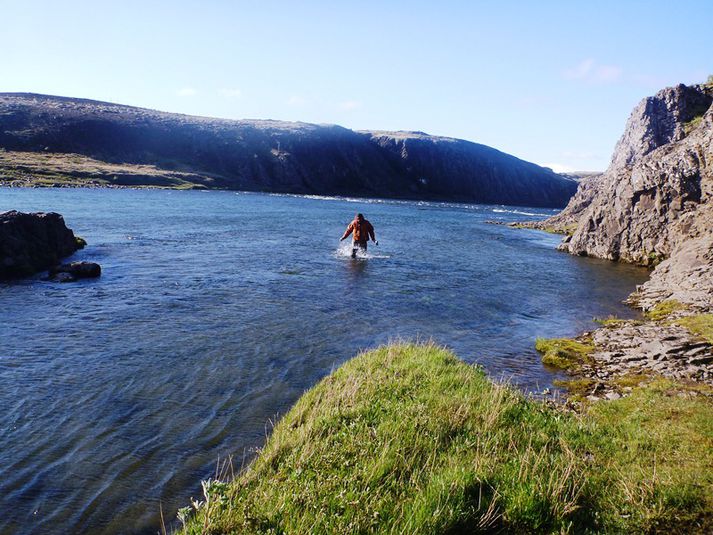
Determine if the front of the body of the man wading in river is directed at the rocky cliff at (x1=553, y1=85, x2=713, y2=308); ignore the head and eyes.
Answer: no

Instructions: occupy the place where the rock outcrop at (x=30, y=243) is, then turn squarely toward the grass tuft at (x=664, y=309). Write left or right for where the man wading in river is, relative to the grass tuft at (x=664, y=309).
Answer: left

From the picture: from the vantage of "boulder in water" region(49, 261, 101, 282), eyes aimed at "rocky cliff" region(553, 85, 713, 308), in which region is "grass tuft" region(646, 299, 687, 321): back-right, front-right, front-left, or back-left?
front-right

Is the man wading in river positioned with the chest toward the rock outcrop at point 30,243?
no
